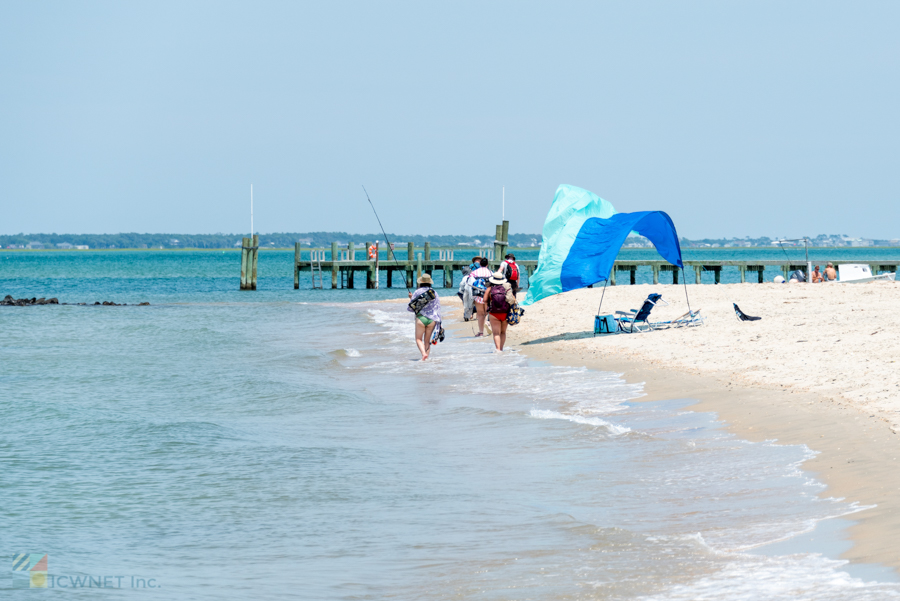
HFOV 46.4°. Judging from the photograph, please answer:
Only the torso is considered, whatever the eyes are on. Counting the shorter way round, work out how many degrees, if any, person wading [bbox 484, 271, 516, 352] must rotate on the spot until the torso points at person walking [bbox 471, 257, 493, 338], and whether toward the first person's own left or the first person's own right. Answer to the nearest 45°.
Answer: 0° — they already face them

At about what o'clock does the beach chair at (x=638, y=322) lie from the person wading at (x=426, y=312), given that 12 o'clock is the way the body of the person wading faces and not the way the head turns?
The beach chair is roughly at 2 o'clock from the person wading.

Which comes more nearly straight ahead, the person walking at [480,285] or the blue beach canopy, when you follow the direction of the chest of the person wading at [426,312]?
the person walking

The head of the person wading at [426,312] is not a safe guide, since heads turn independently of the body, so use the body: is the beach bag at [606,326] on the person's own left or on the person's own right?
on the person's own right

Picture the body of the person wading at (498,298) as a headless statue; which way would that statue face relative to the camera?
away from the camera

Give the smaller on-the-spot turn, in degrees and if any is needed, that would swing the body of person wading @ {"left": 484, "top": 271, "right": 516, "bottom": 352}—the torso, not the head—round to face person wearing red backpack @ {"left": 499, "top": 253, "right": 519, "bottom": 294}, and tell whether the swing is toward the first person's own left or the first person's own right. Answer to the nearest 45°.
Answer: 0° — they already face them

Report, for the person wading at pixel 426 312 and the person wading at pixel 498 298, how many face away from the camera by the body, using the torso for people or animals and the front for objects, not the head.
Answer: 2

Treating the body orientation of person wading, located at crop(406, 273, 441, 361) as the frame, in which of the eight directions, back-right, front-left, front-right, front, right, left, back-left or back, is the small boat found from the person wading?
front-right

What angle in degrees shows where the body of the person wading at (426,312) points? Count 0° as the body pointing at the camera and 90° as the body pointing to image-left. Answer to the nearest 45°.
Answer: approximately 180°
